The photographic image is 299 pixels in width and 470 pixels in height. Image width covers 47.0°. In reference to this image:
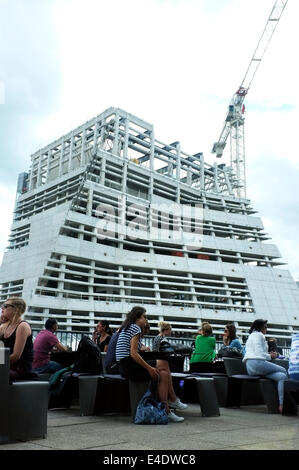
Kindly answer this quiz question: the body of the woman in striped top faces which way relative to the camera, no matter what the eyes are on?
to the viewer's right

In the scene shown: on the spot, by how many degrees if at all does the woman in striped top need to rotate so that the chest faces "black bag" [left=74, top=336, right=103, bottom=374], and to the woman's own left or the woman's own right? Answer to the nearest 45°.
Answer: approximately 135° to the woman's own left

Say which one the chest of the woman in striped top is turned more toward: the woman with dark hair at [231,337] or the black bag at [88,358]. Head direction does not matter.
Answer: the woman with dark hair

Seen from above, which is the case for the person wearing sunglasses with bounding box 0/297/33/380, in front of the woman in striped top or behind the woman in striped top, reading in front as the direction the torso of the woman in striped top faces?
behind

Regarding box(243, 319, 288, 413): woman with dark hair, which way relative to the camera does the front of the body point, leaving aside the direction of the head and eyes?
to the viewer's right

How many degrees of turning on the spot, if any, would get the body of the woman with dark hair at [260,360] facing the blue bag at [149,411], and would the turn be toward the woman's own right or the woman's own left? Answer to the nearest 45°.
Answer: approximately 135° to the woman's own right

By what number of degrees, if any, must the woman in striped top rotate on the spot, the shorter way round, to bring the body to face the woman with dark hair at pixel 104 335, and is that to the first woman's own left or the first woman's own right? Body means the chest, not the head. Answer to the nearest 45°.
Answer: approximately 90° to the first woman's own left

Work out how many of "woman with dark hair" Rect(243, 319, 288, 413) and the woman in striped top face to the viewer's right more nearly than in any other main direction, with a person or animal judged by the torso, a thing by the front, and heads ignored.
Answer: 2

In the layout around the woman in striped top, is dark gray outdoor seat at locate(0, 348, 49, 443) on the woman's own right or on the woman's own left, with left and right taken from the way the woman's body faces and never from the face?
on the woman's own right
